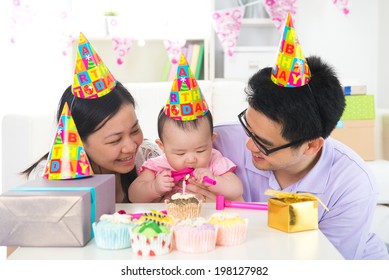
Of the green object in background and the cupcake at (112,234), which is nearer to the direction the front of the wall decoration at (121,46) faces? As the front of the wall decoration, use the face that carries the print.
the cupcake

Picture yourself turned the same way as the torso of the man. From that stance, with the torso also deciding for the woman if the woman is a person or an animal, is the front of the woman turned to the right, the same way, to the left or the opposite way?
to the left

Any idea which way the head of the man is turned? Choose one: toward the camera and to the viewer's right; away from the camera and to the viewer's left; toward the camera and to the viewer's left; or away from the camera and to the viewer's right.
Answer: toward the camera and to the viewer's left

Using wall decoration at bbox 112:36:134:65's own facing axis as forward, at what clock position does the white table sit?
The white table is roughly at 12 o'clock from the wall decoration.

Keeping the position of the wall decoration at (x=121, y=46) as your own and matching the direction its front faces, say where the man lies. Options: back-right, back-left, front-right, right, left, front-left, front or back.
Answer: front

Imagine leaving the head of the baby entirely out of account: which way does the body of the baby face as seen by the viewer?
toward the camera

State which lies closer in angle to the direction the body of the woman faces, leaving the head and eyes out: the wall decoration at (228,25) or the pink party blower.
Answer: the pink party blower

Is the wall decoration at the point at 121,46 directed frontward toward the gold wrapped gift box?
yes

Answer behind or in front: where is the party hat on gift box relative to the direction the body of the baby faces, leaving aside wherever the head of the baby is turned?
in front

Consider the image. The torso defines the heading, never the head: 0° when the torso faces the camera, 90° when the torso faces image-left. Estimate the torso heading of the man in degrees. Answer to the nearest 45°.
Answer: approximately 45°

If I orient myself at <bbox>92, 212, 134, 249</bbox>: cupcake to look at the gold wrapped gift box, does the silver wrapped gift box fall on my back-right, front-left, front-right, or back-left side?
back-left

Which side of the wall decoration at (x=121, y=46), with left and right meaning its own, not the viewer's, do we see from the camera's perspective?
front

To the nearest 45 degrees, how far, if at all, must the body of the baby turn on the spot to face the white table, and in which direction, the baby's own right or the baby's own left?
0° — they already face it

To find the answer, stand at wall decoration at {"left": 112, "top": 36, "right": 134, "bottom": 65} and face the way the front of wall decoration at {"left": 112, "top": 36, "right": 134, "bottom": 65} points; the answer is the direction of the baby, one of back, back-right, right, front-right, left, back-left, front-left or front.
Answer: front

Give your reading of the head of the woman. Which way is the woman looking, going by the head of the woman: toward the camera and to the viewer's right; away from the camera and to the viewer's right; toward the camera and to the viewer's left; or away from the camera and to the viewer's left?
toward the camera and to the viewer's right

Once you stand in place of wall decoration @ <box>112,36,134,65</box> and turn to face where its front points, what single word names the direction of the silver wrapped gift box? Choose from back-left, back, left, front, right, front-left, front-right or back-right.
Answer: front

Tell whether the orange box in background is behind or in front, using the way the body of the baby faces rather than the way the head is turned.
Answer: behind

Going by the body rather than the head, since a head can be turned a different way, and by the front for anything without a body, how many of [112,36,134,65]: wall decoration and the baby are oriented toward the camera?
2
